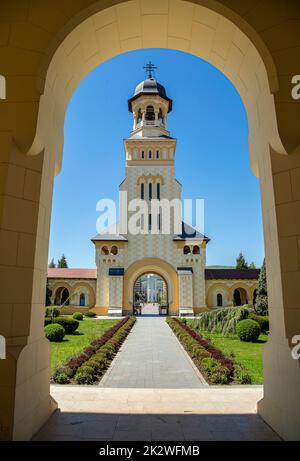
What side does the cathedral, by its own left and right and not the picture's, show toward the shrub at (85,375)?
front

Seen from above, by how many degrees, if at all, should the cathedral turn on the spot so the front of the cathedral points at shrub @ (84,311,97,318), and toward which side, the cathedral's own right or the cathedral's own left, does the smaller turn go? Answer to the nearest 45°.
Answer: approximately 90° to the cathedral's own right

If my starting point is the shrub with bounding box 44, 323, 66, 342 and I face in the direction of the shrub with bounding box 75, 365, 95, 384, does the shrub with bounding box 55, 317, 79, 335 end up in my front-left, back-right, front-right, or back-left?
back-left

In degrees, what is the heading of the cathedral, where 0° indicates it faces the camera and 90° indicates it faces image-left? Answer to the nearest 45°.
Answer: approximately 0°

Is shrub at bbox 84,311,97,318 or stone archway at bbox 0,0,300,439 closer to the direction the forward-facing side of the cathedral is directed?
the stone archway

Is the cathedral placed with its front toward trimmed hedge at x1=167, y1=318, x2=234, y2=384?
yes

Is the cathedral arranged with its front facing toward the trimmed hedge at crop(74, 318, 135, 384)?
yes

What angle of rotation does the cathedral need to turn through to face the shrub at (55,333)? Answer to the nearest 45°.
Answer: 0° — it already faces it

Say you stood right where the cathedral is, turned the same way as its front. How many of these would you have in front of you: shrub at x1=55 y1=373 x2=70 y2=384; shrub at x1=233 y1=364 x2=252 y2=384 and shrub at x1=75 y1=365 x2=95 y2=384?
3

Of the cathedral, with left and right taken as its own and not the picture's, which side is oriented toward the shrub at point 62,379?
front

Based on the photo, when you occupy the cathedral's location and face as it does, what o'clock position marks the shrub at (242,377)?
The shrub is roughly at 12 o'clock from the cathedral.
